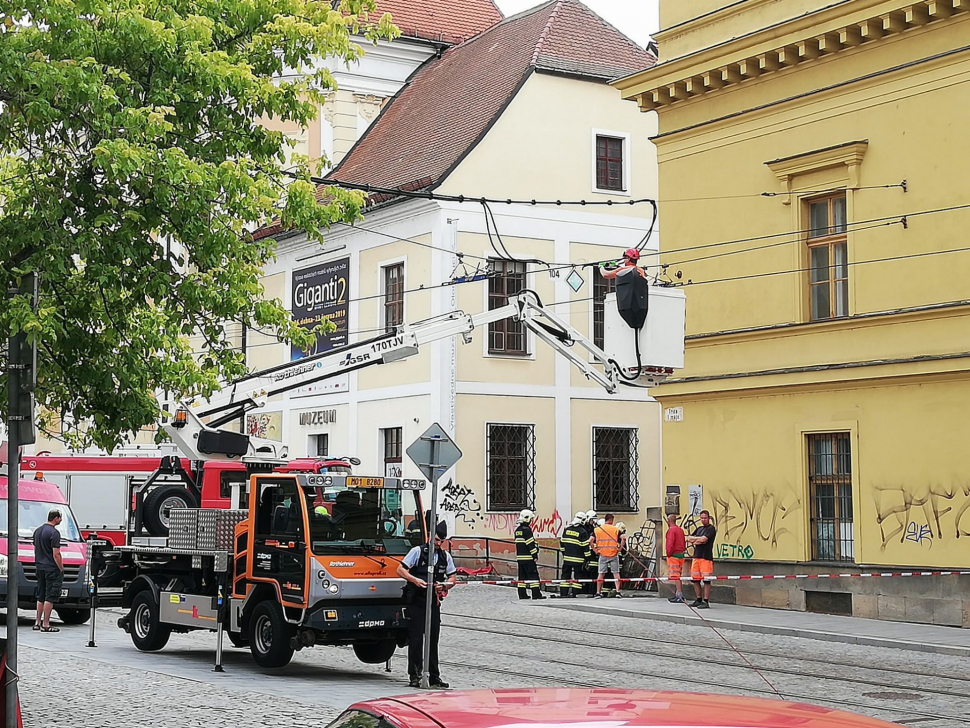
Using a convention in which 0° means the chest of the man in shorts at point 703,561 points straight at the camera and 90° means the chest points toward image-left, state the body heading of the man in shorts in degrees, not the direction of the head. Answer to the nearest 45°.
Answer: approximately 45°

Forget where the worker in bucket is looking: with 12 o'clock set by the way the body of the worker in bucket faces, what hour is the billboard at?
The billboard is roughly at 2 o'clock from the worker in bucket.

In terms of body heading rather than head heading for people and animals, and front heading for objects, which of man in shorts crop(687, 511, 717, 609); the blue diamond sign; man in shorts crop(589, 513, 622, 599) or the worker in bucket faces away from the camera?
man in shorts crop(589, 513, 622, 599)

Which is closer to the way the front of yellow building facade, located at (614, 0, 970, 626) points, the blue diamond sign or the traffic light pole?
the traffic light pole

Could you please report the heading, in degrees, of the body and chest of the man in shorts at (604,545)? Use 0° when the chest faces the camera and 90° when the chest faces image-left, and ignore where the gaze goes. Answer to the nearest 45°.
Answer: approximately 180°

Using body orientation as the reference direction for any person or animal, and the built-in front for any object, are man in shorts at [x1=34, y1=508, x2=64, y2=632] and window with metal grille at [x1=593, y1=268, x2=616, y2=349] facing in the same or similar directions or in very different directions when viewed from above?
very different directions

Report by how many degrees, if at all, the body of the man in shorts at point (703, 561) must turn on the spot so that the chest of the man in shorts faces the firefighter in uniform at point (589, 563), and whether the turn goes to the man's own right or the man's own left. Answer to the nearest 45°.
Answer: approximately 90° to the man's own right

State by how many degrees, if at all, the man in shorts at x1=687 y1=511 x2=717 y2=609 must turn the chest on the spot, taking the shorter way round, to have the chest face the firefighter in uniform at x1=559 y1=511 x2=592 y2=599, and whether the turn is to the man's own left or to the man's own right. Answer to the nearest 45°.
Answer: approximately 90° to the man's own right
